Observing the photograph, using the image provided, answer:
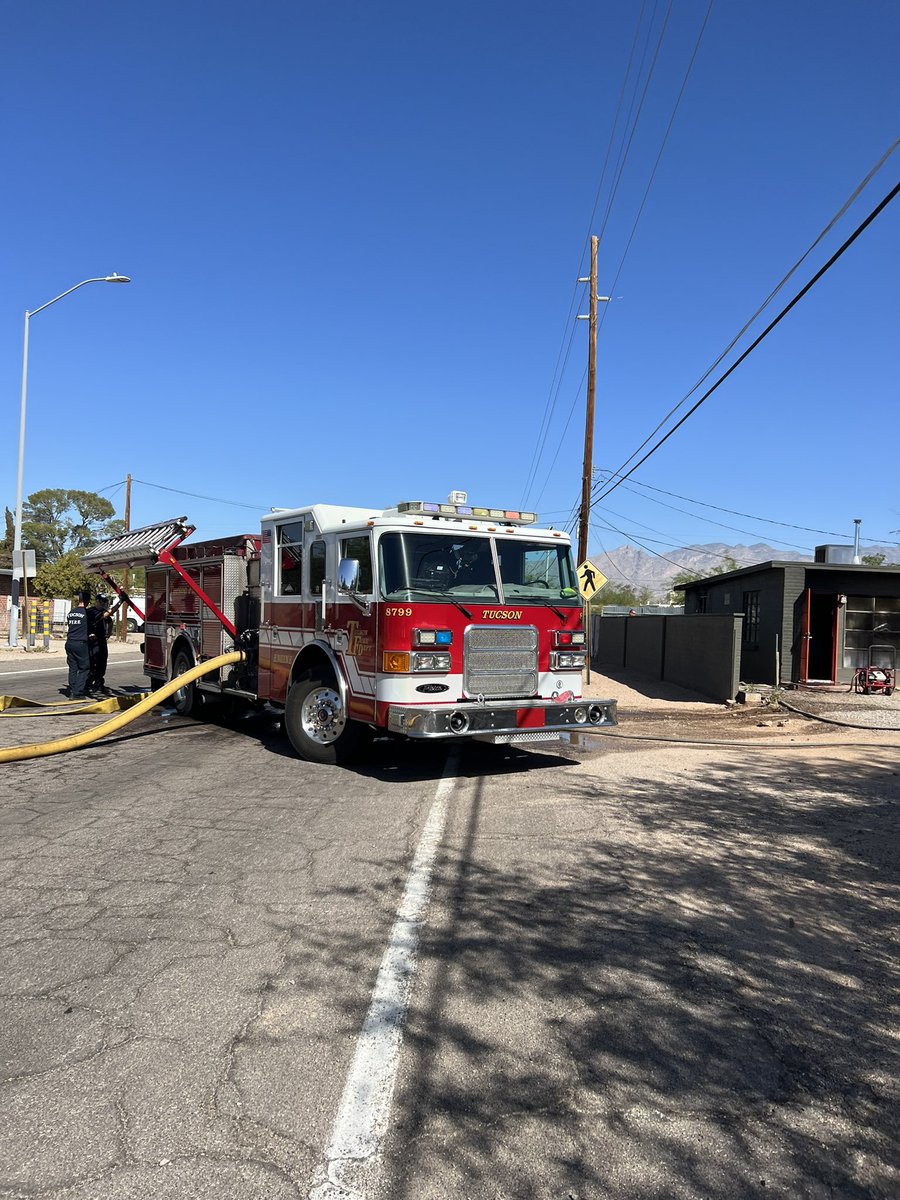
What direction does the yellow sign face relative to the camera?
toward the camera

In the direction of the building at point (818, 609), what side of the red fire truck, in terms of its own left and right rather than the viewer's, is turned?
left

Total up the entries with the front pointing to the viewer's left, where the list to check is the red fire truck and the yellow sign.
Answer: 0

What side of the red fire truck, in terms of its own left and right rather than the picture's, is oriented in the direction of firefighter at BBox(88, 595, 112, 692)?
back

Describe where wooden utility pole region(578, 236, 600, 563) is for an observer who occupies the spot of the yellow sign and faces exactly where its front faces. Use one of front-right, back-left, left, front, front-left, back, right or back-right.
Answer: back

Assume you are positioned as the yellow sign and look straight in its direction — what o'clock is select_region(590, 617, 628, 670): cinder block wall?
The cinder block wall is roughly at 6 o'clock from the yellow sign.

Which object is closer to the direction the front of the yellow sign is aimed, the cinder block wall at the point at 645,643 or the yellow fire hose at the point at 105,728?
the yellow fire hose

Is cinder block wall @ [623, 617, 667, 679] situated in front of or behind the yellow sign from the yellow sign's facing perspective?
behind

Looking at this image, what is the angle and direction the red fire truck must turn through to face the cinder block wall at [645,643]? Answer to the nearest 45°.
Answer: approximately 90° to its left

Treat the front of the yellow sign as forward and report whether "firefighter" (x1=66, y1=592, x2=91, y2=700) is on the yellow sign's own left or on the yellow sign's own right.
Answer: on the yellow sign's own right

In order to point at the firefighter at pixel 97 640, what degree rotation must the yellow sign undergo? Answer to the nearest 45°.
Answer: approximately 45° to its right

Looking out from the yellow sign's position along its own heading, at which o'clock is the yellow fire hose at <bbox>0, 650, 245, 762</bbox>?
The yellow fire hose is roughly at 1 o'clock from the yellow sign.
